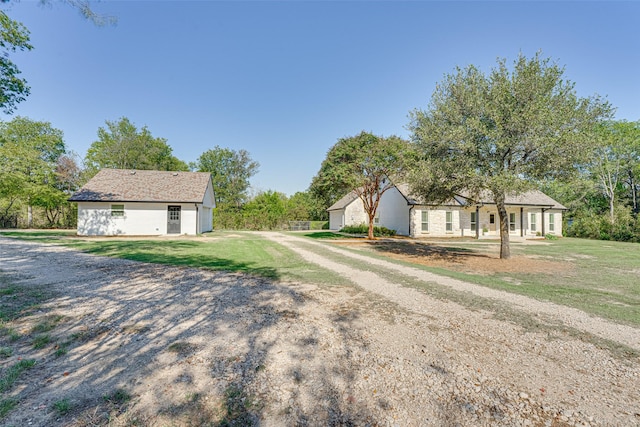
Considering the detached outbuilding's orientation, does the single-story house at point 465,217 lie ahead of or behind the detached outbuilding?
ahead
